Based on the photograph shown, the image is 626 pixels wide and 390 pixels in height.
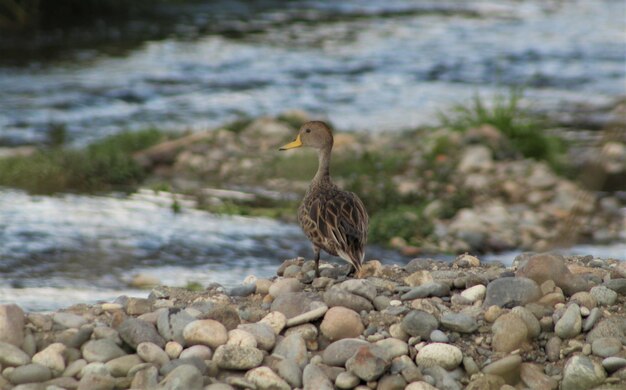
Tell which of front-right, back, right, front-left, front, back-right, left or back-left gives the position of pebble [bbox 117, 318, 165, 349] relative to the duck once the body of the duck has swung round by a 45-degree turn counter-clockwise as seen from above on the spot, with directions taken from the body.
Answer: front-left

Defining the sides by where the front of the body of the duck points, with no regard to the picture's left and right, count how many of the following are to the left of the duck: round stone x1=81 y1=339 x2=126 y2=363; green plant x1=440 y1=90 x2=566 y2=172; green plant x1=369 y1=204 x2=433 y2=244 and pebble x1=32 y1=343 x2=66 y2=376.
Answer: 2

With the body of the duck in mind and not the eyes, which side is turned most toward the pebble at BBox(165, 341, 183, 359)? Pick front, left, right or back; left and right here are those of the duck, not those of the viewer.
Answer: left

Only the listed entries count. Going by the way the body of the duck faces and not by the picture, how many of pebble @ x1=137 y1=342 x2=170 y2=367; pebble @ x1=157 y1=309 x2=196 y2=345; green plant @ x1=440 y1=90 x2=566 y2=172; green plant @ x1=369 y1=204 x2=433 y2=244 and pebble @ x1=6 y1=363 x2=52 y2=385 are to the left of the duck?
3

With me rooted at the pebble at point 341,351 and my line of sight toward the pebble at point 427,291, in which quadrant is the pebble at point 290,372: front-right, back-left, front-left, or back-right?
back-left

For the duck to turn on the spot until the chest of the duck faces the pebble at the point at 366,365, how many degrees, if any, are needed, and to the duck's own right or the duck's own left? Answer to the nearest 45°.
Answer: approximately 135° to the duck's own left

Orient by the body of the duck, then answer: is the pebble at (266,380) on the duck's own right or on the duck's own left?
on the duck's own left

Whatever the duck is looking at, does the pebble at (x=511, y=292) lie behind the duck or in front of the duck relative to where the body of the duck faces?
behind

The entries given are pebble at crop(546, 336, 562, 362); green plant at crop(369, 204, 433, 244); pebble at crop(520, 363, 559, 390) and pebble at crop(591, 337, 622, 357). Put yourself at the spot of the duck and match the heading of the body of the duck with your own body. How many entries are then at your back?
3

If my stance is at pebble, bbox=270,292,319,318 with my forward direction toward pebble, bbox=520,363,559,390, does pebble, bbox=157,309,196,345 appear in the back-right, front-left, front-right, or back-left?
back-right

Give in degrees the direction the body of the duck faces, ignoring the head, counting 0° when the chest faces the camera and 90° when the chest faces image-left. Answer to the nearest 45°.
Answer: approximately 135°

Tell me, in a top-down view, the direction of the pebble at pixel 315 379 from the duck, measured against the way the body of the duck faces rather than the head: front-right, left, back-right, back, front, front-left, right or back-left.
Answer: back-left

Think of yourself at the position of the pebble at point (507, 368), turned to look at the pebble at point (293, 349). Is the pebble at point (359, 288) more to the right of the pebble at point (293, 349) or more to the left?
right

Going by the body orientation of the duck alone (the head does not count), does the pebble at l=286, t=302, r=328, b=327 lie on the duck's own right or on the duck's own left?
on the duck's own left

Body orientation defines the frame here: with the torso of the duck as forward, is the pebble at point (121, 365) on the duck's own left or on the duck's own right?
on the duck's own left

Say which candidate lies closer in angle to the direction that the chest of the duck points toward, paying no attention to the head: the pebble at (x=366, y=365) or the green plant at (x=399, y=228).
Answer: the green plant

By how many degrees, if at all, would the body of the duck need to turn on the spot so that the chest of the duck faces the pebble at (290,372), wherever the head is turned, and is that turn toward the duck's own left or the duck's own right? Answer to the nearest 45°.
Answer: approximately 135° to the duck's own left
